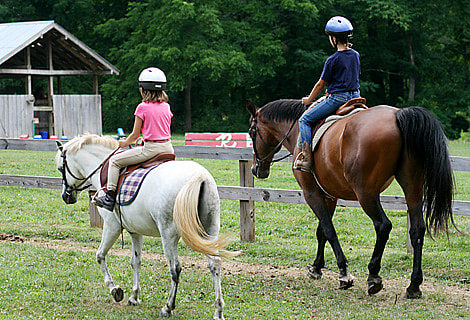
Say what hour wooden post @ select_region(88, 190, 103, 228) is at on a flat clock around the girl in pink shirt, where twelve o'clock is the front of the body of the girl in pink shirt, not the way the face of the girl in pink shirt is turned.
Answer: The wooden post is roughly at 1 o'clock from the girl in pink shirt.

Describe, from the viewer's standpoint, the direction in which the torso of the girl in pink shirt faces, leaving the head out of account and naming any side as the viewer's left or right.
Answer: facing away from the viewer and to the left of the viewer

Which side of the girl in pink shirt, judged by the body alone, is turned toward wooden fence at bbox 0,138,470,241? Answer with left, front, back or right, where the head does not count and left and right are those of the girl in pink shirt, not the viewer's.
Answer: right

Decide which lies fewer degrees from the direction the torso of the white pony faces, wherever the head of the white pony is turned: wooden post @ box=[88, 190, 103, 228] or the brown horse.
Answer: the wooden post

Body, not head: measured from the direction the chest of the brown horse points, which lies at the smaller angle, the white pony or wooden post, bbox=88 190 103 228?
the wooden post

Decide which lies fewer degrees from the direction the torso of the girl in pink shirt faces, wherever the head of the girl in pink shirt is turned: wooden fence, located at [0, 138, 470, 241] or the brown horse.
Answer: the wooden fence

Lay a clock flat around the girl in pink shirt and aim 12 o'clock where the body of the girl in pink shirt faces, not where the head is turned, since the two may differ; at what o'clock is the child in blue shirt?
The child in blue shirt is roughly at 4 o'clock from the girl in pink shirt.

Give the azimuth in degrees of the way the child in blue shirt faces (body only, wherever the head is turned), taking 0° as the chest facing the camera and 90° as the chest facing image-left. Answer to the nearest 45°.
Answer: approximately 135°

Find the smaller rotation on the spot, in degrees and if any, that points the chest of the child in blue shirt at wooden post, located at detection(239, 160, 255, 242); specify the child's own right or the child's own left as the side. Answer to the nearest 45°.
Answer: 0° — they already face it
